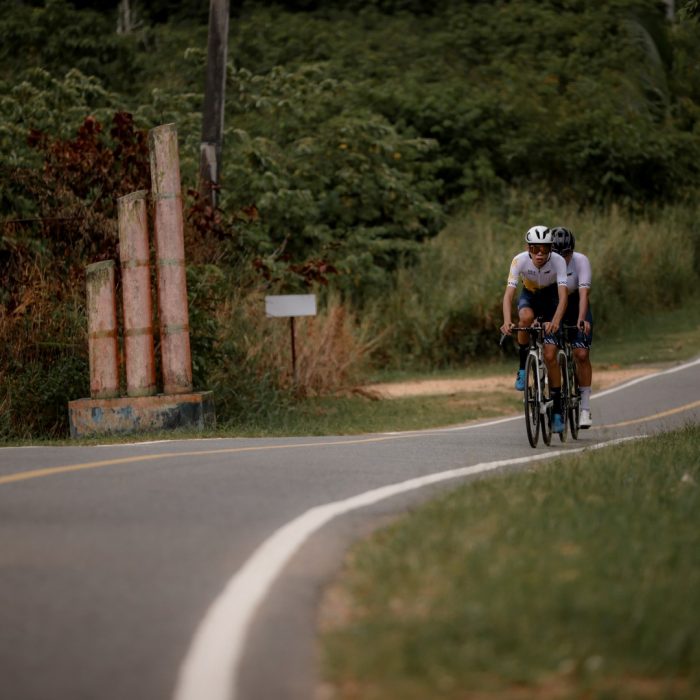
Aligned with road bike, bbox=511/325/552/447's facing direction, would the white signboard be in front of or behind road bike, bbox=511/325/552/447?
behind

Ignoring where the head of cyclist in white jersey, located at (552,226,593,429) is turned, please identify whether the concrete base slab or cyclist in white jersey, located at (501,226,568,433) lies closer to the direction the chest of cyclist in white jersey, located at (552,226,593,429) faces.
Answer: the cyclist in white jersey

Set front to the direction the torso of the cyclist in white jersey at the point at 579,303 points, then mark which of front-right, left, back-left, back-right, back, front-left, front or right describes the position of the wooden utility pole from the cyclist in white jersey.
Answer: back-right

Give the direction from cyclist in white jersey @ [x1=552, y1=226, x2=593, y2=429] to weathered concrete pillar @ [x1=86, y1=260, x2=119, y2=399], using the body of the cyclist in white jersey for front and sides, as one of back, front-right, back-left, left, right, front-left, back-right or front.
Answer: right

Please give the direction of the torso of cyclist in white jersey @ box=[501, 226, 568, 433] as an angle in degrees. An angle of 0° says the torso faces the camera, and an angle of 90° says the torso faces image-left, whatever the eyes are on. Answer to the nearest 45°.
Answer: approximately 0°

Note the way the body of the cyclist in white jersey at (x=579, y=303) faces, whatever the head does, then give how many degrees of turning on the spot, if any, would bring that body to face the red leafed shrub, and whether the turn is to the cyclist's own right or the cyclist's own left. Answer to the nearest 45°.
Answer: approximately 135° to the cyclist's own right

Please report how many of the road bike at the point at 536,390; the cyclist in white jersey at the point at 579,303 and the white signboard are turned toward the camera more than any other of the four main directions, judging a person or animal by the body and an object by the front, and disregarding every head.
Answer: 3

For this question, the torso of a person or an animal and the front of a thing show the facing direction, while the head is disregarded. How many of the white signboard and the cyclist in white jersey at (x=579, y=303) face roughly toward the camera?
2

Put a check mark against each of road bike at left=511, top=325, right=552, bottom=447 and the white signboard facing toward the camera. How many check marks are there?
2
